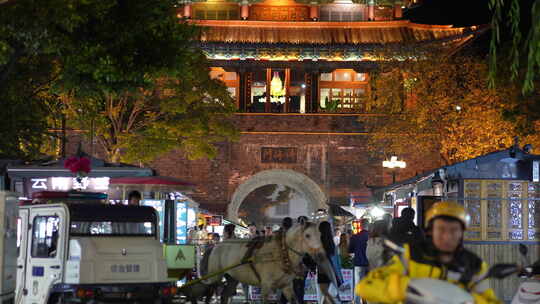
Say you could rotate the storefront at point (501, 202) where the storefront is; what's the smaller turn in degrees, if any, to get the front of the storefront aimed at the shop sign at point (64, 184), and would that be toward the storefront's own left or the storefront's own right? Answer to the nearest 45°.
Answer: approximately 45° to the storefront's own right

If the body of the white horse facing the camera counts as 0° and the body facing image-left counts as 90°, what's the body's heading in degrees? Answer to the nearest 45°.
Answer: approximately 315°

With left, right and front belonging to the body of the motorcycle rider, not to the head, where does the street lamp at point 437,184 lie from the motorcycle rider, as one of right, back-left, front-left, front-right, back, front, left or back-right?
back

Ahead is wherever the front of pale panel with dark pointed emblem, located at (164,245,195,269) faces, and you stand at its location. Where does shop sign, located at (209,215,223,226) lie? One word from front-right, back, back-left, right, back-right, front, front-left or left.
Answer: back

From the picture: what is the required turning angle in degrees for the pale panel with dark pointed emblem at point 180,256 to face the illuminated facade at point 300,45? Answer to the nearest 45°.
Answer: approximately 180°

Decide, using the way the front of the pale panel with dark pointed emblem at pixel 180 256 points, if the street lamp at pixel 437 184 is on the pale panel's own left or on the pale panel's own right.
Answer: on the pale panel's own left
